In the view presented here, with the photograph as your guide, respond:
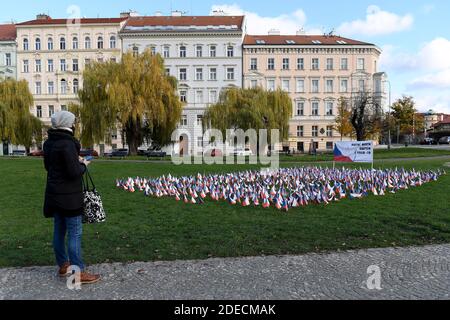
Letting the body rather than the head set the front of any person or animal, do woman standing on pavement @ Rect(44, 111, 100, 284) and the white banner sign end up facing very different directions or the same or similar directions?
very different directions

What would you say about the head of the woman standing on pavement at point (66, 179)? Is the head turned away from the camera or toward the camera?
away from the camera

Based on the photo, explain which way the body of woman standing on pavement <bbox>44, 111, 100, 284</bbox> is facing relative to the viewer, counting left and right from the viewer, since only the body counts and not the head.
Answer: facing away from the viewer and to the right of the viewer

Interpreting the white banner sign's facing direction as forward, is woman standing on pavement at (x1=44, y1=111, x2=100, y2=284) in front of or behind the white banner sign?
in front

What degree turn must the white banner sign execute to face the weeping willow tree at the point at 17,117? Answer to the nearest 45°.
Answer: approximately 135° to its right

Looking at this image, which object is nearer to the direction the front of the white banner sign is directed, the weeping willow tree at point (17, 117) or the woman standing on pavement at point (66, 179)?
the woman standing on pavement

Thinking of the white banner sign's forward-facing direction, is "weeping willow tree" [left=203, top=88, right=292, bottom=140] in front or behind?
behind

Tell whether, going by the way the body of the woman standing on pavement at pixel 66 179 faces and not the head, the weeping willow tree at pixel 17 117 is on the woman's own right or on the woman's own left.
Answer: on the woman's own left

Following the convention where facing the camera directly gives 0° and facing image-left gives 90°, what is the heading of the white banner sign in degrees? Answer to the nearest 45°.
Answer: approximately 0°

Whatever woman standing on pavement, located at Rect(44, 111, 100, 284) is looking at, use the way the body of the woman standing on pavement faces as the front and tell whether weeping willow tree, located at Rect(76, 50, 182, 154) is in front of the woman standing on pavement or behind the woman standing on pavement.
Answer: in front

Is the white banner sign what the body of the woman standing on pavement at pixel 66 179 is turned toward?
yes

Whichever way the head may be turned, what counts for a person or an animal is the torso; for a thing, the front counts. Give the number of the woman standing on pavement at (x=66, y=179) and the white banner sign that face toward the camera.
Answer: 1
